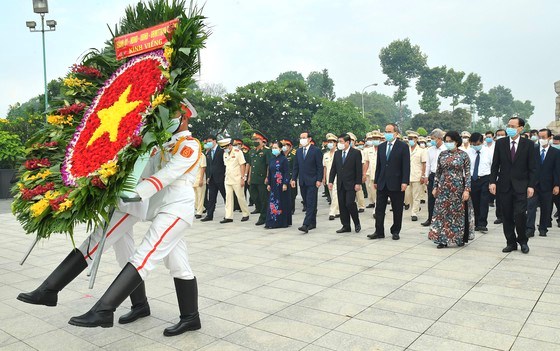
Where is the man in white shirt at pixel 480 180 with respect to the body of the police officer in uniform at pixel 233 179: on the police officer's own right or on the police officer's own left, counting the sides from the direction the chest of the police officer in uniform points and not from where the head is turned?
on the police officer's own left

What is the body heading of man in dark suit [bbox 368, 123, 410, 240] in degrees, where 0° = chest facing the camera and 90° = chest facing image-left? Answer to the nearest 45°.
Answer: approximately 45°

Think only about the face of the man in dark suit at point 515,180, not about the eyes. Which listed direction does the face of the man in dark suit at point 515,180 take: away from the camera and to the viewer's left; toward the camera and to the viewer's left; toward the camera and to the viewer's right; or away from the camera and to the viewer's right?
toward the camera and to the viewer's left

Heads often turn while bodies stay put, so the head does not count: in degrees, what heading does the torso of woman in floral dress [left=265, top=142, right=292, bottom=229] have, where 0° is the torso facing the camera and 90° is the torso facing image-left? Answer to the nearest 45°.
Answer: approximately 45°

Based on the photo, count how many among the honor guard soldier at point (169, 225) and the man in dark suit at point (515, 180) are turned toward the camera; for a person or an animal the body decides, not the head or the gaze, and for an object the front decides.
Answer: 1

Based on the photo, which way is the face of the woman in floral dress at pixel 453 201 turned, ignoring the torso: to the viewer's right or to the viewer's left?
to the viewer's left

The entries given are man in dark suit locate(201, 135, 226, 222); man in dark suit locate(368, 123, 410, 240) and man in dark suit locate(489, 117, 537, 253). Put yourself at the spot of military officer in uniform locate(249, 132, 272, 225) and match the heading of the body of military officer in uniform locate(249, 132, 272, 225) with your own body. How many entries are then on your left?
2

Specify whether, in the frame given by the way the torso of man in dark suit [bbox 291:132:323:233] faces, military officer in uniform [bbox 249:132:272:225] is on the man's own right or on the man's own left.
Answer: on the man's own right

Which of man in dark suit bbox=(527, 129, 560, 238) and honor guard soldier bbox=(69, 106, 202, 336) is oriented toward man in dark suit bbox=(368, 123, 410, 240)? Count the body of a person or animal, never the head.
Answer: man in dark suit bbox=(527, 129, 560, 238)

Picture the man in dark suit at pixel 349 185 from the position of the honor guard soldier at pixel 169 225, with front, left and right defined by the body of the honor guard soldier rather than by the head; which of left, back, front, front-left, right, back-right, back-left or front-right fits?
back-right

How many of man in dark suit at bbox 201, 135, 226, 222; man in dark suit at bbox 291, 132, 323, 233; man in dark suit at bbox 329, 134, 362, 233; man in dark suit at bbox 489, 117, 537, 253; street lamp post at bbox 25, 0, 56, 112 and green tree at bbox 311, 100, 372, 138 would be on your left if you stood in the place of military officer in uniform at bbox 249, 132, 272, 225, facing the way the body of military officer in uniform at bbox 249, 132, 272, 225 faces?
3

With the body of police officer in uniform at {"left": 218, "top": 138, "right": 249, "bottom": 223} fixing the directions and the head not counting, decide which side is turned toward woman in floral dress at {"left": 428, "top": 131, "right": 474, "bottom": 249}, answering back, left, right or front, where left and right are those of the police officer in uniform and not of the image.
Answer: left

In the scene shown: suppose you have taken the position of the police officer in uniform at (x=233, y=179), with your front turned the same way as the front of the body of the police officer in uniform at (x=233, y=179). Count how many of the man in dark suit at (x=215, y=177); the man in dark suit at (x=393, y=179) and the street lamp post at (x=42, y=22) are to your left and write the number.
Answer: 1

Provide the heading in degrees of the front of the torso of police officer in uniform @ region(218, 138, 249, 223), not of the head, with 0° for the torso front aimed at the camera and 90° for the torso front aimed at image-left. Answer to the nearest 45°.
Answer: approximately 45°

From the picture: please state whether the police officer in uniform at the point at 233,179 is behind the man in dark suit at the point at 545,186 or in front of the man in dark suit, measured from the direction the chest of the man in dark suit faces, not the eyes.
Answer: in front

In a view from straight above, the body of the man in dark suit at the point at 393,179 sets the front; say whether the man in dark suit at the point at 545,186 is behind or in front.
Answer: behind
